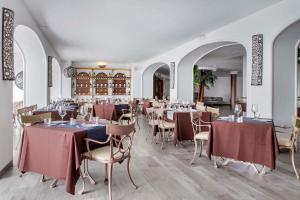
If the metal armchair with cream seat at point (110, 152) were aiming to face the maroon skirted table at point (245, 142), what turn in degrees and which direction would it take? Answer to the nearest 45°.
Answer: approximately 135° to its right

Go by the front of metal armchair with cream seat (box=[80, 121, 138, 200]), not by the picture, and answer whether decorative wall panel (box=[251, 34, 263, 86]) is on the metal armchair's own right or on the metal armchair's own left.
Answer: on the metal armchair's own right

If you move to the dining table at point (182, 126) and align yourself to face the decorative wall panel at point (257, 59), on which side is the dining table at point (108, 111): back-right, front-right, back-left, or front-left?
back-left

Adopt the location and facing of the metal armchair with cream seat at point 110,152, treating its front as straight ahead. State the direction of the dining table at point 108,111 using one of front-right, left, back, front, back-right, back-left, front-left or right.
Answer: front-right

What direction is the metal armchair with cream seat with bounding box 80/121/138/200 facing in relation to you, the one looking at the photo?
facing away from the viewer and to the left of the viewer

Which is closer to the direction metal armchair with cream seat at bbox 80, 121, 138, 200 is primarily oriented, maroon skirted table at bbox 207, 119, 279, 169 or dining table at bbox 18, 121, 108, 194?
the dining table

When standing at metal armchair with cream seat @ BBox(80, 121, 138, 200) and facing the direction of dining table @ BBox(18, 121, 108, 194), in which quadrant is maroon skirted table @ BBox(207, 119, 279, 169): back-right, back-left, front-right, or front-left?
back-right

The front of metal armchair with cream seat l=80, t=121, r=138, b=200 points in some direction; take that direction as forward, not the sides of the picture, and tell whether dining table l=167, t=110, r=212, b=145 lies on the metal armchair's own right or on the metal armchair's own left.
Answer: on the metal armchair's own right
